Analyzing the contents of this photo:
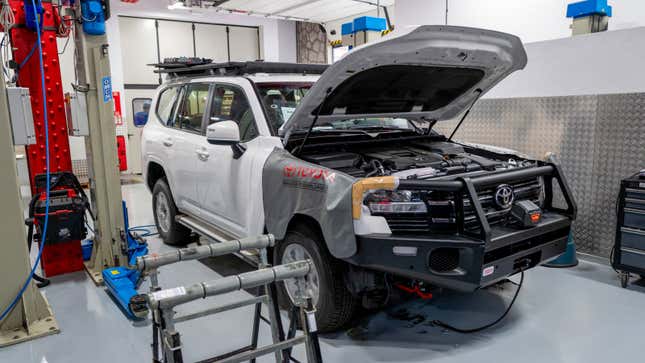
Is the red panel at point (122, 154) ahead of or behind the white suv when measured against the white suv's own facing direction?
behind

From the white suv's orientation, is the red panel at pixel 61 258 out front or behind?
behind

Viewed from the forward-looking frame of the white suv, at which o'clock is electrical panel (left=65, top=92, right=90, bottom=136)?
The electrical panel is roughly at 5 o'clock from the white suv.

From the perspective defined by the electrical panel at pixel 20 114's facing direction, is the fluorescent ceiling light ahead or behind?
behind

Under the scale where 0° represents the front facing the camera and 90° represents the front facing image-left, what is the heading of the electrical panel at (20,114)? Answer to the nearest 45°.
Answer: approximately 0°

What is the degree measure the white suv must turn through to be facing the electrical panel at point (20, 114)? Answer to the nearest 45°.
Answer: approximately 135° to its right

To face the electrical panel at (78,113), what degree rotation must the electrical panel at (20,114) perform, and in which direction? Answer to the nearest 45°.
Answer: approximately 135° to its left
